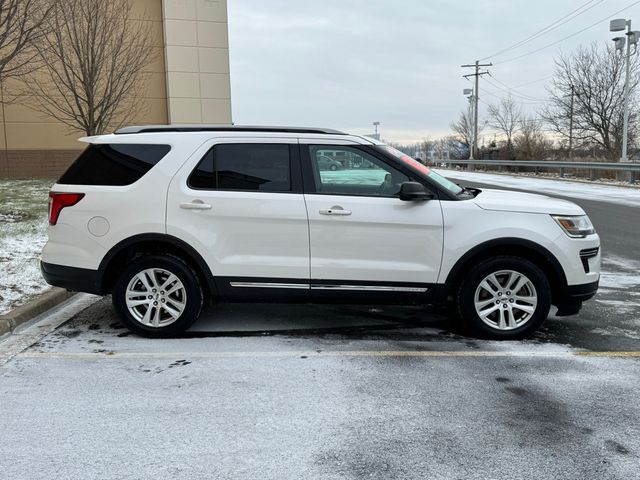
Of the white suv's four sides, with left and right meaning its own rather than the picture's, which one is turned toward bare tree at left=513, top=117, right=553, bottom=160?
left

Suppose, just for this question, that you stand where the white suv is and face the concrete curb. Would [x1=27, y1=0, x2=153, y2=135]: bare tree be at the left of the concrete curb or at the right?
right

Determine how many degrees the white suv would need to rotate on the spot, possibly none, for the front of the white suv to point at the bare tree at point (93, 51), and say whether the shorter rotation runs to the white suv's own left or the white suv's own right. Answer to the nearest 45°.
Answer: approximately 135° to the white suv's own left

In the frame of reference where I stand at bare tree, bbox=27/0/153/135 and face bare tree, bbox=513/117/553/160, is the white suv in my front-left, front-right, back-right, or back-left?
back-right

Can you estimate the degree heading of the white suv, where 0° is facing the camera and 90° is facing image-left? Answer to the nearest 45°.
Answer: approximately 270°

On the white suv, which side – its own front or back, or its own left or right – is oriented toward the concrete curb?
back

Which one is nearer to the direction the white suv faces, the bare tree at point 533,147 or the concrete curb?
the bare tree
